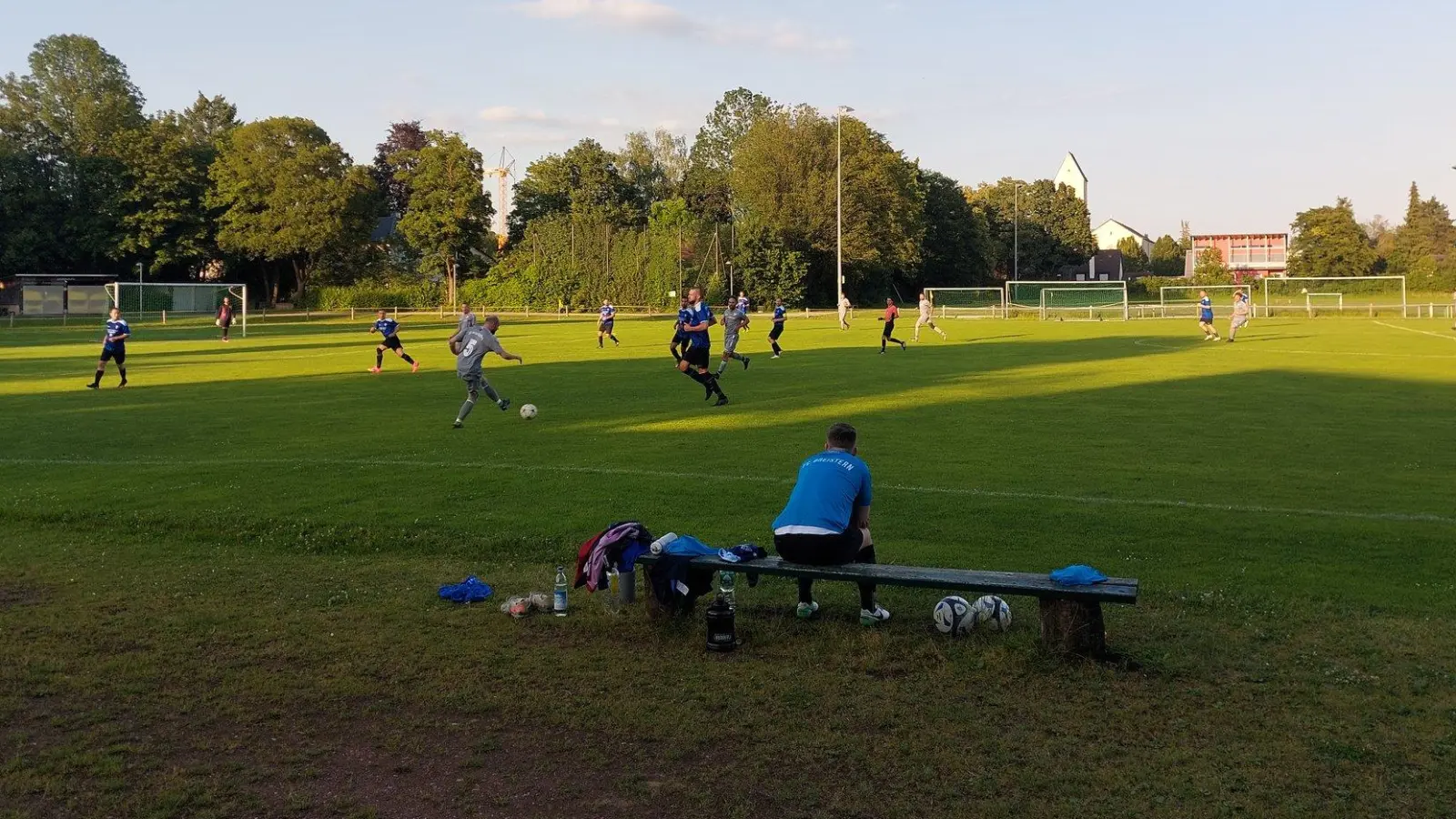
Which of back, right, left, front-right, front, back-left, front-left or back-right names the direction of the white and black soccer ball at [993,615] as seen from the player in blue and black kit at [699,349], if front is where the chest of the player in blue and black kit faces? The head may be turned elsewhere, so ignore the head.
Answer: front-left

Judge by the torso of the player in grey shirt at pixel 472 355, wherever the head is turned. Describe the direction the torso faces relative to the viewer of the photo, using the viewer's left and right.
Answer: facing away from the viewer and to the right of the viewer

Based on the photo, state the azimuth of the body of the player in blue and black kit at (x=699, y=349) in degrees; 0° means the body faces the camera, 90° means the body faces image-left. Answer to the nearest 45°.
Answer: approximately 45°

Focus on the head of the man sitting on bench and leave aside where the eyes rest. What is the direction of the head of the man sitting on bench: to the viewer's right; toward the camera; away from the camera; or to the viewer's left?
away from the camera

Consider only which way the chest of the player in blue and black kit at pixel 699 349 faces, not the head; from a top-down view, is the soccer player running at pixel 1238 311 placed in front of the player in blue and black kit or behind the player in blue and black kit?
behind

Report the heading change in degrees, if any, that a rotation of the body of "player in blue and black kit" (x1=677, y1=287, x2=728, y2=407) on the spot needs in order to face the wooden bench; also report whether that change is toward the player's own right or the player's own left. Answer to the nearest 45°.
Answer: approximately 45° to the player's own left

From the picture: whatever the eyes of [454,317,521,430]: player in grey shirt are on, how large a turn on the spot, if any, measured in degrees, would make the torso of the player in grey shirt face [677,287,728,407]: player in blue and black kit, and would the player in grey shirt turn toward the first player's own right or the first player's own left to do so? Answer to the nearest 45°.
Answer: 0° — they already face them

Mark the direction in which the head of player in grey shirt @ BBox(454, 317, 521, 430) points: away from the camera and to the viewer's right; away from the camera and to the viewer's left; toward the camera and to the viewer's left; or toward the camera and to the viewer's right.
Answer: away from the camera and to the viewer's right
